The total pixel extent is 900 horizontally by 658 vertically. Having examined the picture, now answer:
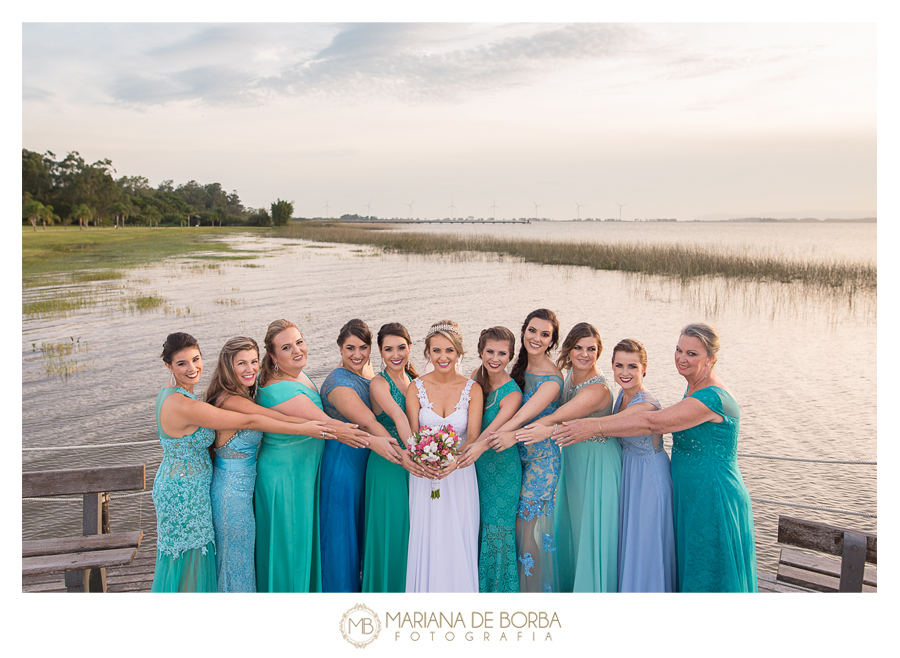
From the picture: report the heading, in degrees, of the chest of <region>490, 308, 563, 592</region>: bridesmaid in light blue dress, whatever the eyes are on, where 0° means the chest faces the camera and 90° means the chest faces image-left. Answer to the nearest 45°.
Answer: approximately 45°

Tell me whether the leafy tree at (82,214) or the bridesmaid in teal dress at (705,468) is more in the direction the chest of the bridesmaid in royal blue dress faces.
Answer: the bridesmaid in teal dress

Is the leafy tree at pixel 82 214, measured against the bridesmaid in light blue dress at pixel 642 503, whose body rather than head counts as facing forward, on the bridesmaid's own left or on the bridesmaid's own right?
on the bridesmaid's own right

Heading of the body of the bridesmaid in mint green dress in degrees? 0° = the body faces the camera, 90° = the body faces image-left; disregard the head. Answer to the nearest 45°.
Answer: approximately 45°

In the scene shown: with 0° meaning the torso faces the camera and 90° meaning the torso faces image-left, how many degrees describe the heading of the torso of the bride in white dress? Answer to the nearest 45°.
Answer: approximately 0°

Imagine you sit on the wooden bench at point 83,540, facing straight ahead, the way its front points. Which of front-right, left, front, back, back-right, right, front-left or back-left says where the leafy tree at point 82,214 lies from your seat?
back
